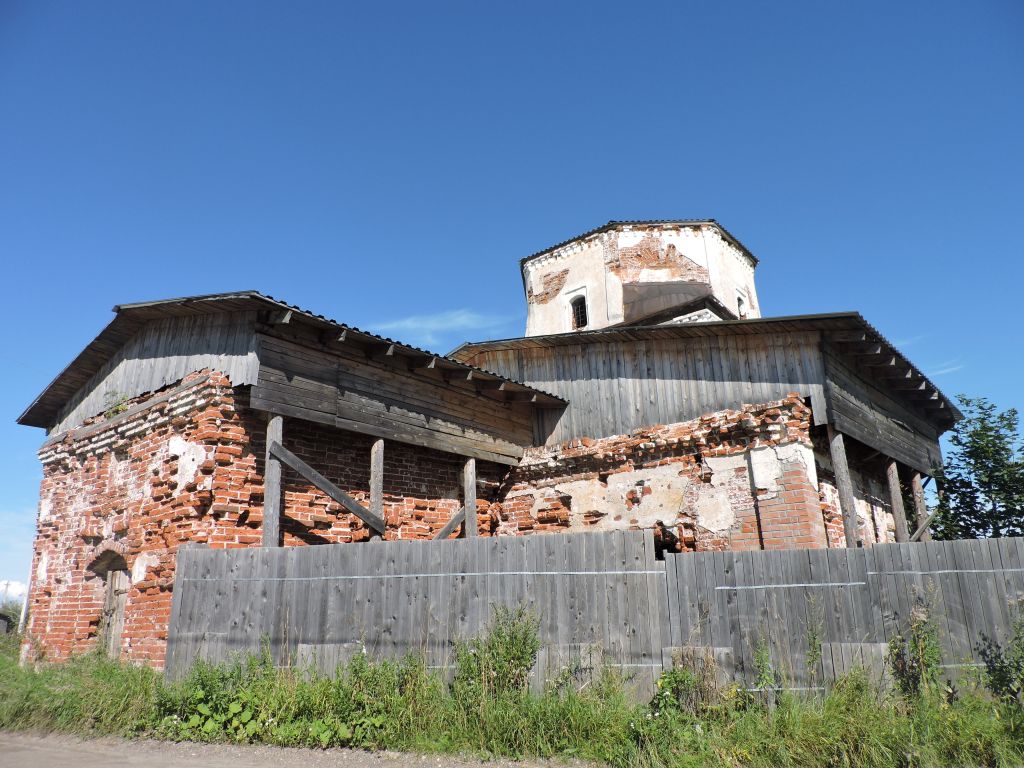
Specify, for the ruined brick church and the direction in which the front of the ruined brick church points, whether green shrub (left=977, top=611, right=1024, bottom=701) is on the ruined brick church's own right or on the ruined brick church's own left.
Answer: on the ruined brick church's own left

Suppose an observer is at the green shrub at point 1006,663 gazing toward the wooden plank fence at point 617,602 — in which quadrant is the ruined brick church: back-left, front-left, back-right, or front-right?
front-right

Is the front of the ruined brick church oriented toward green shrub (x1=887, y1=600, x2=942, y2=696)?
no

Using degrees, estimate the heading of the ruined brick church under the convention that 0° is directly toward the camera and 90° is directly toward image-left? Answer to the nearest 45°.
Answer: approximately 45°

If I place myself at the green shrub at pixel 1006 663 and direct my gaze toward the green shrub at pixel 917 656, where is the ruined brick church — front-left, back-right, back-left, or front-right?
front-right

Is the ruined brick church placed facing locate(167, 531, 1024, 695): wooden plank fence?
no
